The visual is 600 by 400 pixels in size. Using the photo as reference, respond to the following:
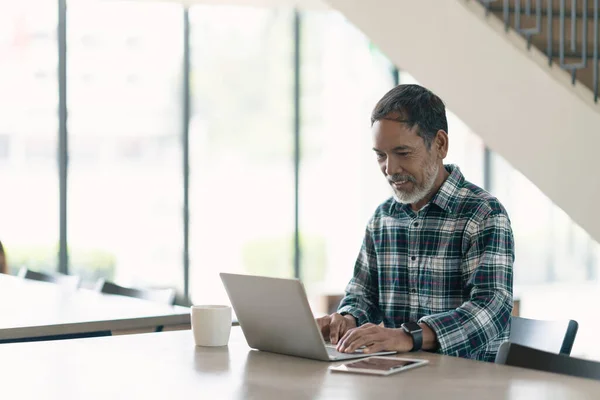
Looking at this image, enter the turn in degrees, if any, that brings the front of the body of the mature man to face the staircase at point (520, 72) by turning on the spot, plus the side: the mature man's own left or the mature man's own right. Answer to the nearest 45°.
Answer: approximately 135° to the mature man's own right

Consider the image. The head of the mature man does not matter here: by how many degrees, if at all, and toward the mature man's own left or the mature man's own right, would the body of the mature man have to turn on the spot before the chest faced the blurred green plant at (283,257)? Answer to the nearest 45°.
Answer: approximately 135° to the mature man's own right

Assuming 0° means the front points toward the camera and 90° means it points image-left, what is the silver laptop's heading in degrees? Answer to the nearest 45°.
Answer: approximately 225°

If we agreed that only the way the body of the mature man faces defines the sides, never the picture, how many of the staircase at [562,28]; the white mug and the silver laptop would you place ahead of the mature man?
2

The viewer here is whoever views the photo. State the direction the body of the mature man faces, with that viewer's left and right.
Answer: facing the viewer and to the left of the viewer

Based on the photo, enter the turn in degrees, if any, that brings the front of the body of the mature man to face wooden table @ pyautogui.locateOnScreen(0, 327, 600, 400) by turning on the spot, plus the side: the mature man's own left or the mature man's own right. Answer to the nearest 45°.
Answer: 0° — they already face it

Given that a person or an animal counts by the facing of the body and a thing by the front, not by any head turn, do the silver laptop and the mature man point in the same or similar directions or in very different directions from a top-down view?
very different directions

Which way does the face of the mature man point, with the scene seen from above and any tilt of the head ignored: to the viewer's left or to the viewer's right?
to the viewer's left

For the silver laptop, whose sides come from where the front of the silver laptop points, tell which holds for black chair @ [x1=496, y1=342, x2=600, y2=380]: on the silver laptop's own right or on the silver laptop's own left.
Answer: on the silver laptop's own right

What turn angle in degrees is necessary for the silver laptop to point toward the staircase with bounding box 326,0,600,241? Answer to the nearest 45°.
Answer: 0° — it already faces it

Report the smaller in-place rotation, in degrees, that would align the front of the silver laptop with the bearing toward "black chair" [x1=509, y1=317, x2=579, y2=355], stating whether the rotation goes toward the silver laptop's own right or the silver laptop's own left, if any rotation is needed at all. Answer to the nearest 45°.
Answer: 0° — it already faces it

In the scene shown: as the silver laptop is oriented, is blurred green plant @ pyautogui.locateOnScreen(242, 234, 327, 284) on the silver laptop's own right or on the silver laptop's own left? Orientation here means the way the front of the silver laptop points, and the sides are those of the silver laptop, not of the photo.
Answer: on the silver laptop's own left

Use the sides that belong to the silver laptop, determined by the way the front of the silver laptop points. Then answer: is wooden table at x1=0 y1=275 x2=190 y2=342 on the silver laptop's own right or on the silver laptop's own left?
on the silver laptop's own left
